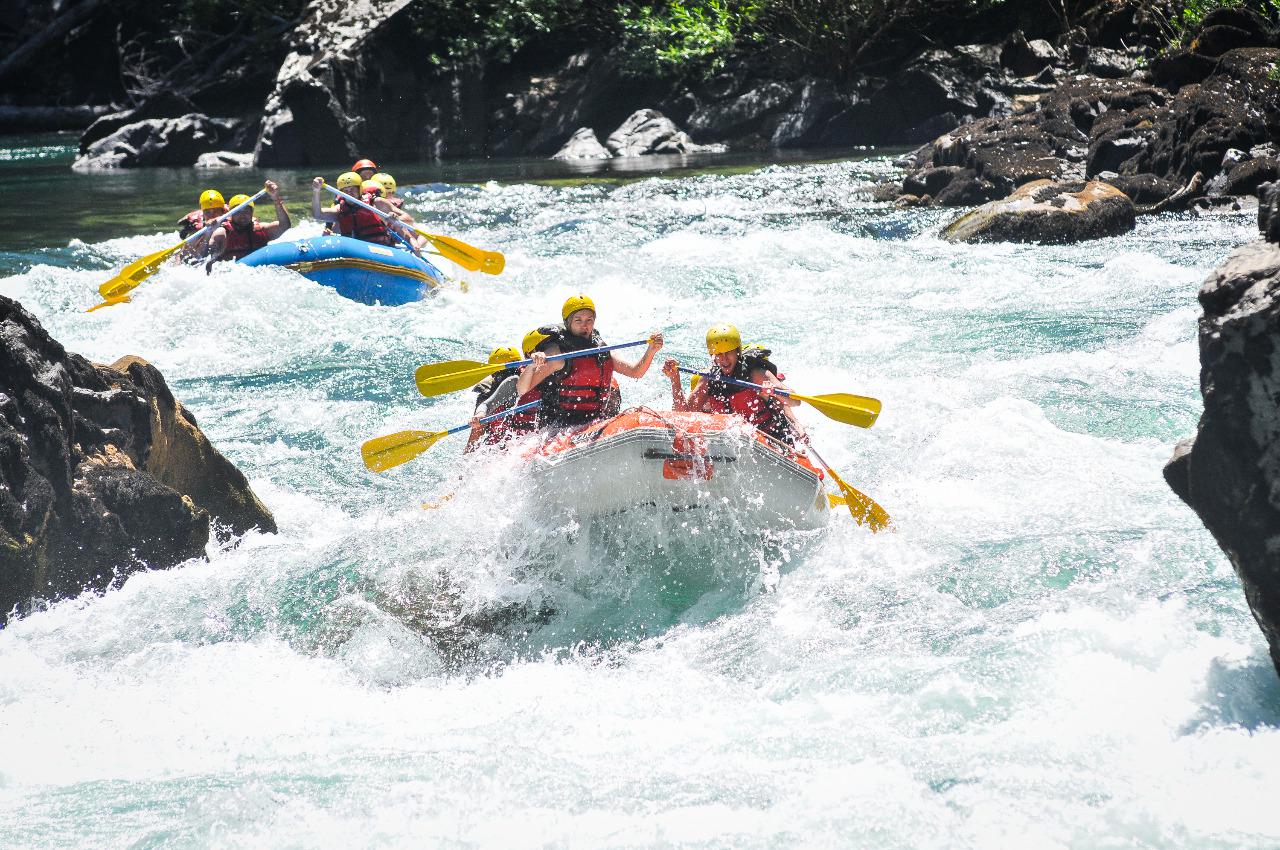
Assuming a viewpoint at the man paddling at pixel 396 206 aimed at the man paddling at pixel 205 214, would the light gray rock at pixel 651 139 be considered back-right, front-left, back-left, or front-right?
back-right

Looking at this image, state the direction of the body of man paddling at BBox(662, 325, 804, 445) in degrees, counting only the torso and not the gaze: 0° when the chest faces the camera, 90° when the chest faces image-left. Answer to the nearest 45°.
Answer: approximately 45°

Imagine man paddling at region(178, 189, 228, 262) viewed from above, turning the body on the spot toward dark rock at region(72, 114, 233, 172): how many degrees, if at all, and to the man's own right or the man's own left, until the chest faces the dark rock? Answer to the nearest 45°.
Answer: approximately 135° to the man's own left

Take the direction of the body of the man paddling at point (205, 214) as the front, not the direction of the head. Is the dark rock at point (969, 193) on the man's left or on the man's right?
on the man's left

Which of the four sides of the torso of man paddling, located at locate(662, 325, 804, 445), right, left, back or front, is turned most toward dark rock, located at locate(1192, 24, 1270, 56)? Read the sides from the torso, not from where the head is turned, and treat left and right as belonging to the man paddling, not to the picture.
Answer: back
